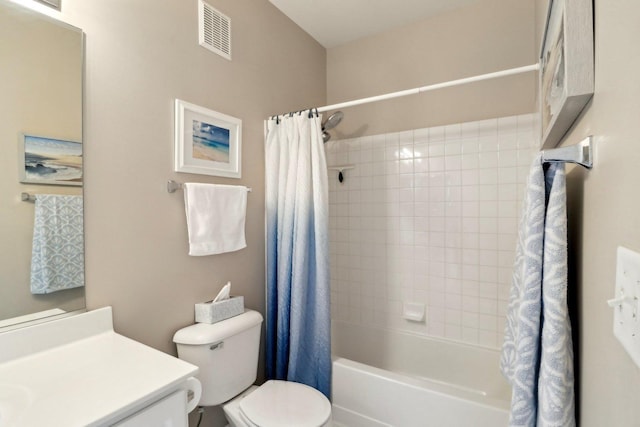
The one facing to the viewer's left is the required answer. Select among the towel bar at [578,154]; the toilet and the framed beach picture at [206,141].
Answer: the towel bar

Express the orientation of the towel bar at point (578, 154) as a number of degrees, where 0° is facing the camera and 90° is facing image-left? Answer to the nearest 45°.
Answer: approximately 90°

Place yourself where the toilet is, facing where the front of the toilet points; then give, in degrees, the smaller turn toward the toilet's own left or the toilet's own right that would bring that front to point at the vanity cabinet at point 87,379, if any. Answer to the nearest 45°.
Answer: approximately 90° to the toilet's own right

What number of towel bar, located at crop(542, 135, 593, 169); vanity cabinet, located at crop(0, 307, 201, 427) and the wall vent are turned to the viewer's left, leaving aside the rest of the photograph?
1

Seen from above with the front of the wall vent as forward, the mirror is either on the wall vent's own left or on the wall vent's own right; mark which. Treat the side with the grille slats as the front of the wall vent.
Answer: on the wall vent's own right

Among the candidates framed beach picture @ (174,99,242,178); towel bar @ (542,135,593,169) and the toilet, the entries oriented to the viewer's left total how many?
1

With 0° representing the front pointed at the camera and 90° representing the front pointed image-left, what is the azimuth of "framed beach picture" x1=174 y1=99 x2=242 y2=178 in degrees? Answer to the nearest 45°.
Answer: approximately 315°

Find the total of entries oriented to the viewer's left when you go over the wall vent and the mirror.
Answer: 0

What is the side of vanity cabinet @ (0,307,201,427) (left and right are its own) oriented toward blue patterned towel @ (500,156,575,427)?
front

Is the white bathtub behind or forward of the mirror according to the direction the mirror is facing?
forward

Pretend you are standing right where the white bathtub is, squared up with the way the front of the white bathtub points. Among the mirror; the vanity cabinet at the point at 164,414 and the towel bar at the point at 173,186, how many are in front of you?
3

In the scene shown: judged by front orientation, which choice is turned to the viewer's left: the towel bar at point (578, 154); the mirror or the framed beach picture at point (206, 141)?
the towel bar

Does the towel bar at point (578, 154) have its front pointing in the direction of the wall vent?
yes
